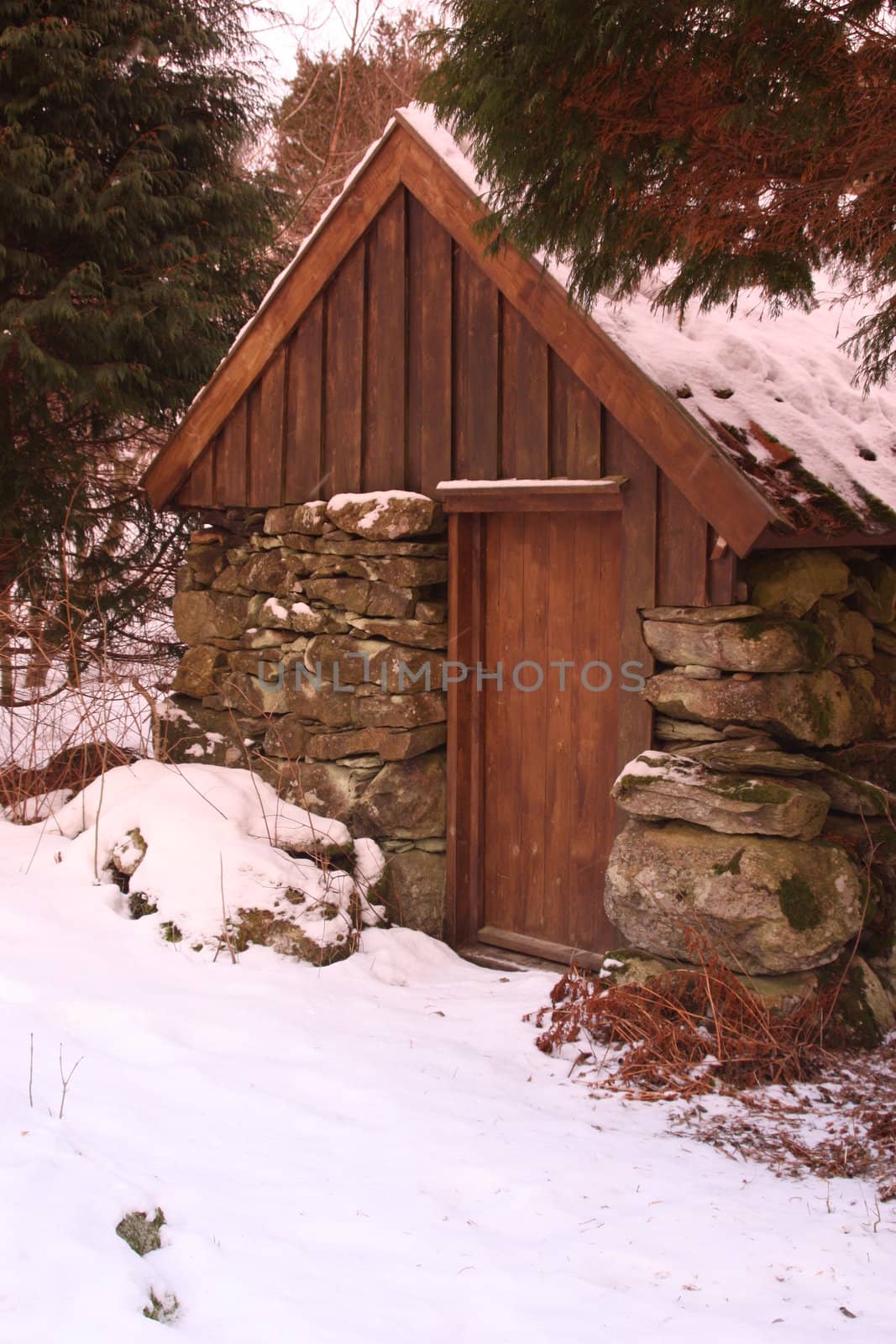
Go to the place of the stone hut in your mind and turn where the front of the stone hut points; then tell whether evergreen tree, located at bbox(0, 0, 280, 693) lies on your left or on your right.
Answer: on your right

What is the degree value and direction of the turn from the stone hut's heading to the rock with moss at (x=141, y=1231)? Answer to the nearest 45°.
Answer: approximately 45° to its left

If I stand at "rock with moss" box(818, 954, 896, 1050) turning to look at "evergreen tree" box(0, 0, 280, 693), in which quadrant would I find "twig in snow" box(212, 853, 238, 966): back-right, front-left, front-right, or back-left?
front-left

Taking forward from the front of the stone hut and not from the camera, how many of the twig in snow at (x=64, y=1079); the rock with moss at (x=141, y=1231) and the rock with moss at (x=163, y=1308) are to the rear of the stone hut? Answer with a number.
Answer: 0

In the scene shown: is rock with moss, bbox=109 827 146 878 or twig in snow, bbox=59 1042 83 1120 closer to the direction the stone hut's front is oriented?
the twig in snow

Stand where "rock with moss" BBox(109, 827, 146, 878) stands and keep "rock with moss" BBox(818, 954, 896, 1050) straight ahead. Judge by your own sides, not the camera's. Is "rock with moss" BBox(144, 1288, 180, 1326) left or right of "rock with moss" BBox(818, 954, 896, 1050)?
right

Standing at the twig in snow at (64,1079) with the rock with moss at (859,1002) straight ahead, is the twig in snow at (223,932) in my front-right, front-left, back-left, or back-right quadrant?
front-left

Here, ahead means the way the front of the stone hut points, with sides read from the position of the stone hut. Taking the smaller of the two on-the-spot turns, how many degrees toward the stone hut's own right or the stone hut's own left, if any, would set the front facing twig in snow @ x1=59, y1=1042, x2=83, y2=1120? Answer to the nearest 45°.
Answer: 0° — it already faces it

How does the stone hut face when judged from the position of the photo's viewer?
facing the viewer and to the left of the viewer

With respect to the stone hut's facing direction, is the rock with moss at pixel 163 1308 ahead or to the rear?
ahead
